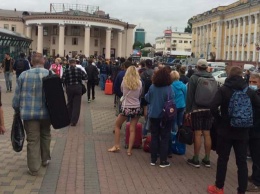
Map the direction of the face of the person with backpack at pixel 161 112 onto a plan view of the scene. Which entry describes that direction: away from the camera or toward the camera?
away from the camera

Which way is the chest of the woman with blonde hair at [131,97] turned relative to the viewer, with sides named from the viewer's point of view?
facing away from the viewer

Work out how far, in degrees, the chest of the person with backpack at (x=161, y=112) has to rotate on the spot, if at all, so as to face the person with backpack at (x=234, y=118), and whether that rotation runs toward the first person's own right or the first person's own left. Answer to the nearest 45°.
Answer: approximately 135° to the first person's own right

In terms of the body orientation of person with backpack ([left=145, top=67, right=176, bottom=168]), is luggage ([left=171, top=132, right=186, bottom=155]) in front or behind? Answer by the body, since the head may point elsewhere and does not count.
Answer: in front

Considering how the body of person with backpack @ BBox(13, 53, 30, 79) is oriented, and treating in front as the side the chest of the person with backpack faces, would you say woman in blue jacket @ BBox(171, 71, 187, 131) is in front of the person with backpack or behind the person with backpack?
behind

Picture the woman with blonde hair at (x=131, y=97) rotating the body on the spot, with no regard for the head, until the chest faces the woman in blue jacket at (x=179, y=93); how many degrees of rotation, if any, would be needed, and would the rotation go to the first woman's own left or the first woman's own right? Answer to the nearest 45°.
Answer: approximately 90° to the first woman's own right

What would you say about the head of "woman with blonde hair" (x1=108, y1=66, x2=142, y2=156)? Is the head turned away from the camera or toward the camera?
away from the camera

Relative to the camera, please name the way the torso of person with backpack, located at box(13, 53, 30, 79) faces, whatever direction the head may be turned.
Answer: away from the camera

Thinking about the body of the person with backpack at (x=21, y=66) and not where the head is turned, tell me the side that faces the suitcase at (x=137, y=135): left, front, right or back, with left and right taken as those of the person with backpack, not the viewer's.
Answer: back

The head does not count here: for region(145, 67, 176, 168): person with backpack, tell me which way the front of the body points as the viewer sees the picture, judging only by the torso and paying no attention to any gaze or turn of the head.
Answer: away from the camera

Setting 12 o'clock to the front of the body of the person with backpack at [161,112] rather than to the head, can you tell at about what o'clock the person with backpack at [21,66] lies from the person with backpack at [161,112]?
the person with backpack at [21,66] is roughly at 11 o'clock from the person with backpack at [161,112].
